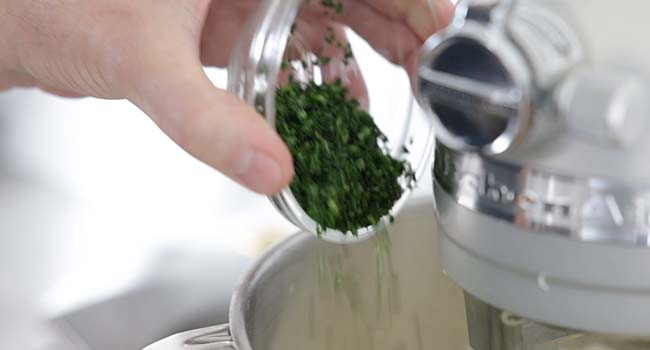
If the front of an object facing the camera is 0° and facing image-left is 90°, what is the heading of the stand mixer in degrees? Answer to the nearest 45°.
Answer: approximately 45°
